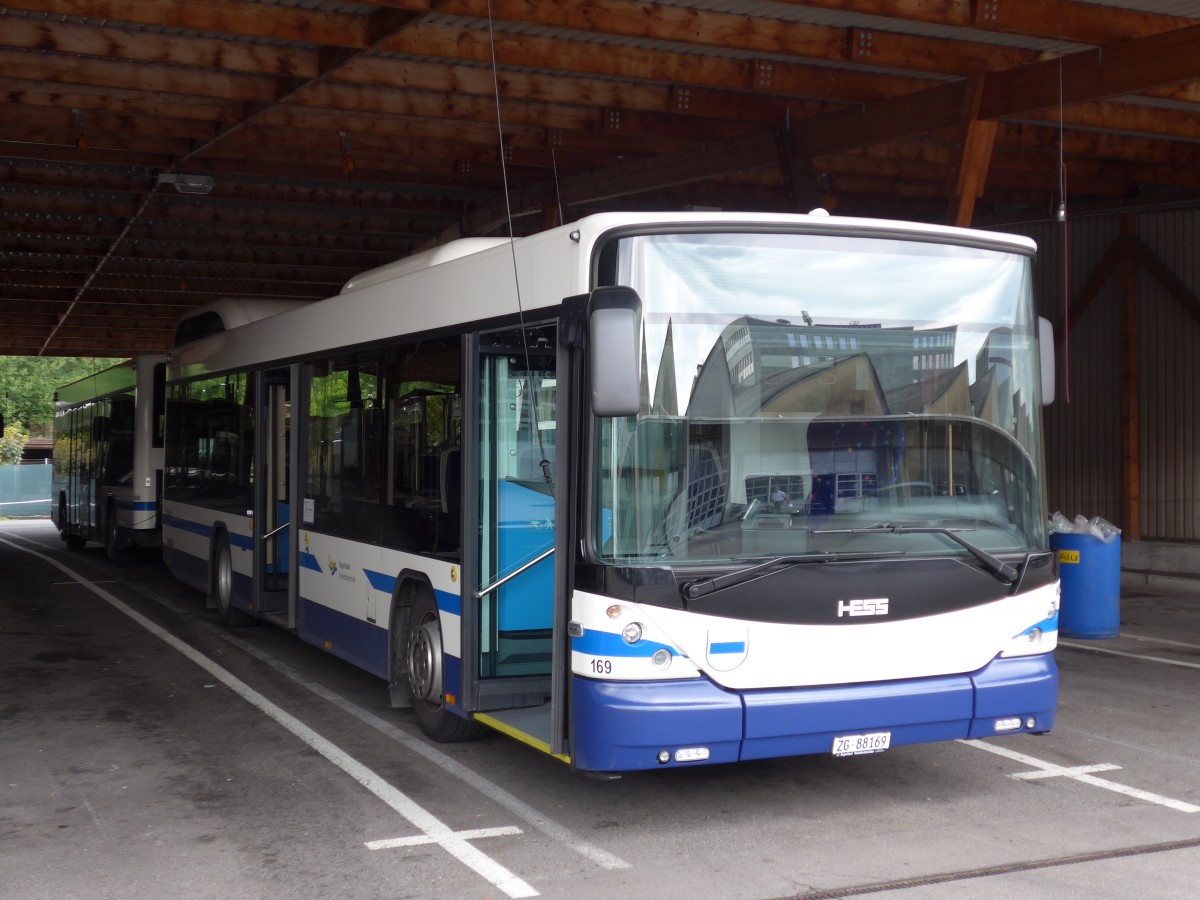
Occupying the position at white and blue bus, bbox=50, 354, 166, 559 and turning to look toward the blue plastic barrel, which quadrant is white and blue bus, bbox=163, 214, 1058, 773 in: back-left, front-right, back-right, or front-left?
front-right

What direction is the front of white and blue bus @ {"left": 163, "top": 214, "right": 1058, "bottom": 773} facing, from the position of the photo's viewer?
facing the viewer and to the right of the viewer

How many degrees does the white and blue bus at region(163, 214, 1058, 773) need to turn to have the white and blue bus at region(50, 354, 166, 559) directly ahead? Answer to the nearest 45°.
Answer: approximately 180°

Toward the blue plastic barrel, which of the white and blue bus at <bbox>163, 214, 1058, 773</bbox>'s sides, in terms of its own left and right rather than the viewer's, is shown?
left

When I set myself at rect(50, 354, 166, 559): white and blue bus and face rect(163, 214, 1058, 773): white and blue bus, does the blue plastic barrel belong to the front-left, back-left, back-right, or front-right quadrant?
front-left
